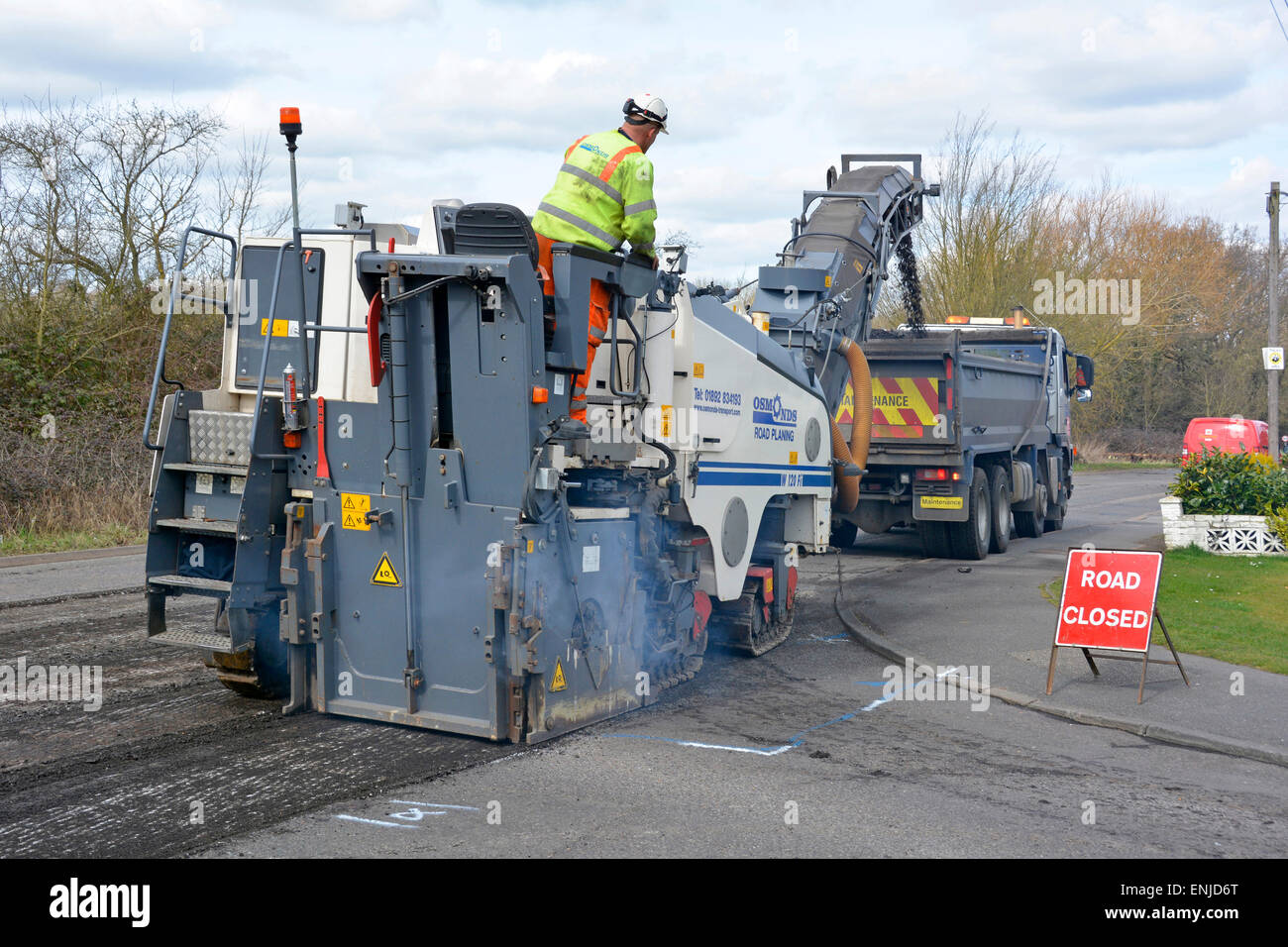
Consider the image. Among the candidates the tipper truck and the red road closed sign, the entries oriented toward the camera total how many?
1

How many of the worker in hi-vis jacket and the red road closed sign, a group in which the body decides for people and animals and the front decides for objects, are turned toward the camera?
1

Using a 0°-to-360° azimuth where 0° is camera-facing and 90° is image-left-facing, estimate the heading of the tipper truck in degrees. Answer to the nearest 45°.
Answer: approximately 225°

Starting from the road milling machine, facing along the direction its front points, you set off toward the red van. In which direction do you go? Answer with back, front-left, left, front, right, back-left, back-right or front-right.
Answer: front

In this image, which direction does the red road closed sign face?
toward the camera

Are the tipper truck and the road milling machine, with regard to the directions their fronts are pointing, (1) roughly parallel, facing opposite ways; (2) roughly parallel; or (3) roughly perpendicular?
roughly parallel

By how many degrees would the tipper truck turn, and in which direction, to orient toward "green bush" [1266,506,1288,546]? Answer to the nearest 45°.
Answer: approximately 45° to its right

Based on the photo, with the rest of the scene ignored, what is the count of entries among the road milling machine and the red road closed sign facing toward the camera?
1

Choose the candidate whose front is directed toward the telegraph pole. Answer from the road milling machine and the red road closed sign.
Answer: the road milling machine

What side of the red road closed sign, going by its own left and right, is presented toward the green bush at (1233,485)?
back

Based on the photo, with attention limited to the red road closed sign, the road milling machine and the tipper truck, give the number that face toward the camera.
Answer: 1

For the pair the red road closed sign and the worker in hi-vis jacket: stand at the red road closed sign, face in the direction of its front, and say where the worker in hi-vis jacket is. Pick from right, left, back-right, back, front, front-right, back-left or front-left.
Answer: front-right

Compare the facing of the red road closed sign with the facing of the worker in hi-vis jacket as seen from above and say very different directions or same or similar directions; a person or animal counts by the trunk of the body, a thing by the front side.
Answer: very different directions

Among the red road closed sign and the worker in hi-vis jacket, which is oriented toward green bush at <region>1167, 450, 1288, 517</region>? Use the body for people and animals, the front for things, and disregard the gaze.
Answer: the worker in hi-vis jacket

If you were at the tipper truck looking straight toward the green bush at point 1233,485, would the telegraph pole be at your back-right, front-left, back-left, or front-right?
front-left

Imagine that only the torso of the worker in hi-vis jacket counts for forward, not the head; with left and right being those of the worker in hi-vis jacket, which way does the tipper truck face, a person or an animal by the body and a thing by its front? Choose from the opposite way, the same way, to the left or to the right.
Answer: the same way

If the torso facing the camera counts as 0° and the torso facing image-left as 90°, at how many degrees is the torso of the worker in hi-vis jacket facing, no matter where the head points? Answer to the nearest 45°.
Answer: approximately 225°

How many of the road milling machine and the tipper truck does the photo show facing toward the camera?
0

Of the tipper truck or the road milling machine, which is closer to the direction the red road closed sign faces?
the road milling machine

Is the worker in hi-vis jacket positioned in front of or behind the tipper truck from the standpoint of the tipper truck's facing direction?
behind

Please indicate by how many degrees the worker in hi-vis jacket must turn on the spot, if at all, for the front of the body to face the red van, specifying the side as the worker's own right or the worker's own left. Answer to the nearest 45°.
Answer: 0° — they already face it

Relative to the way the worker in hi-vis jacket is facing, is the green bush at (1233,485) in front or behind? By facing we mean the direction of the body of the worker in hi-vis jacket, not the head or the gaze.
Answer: in front
